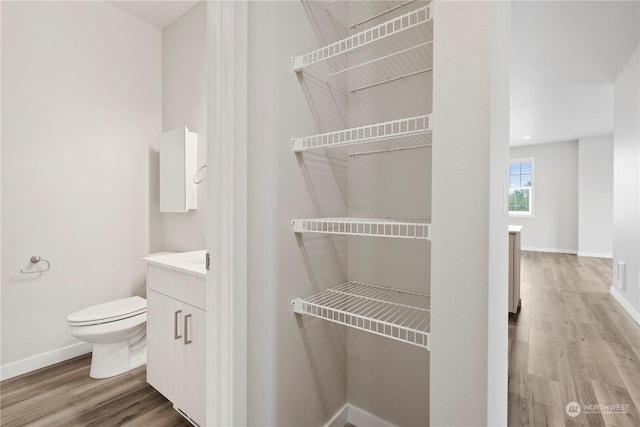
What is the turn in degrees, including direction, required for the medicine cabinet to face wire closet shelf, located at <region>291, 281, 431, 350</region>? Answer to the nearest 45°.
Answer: approximately 90° to its left

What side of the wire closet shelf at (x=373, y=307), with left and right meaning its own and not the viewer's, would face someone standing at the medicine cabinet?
right

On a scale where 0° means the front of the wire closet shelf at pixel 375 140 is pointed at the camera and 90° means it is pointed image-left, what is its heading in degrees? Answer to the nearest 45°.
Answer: approximately 45°

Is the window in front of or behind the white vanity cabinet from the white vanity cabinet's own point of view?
behind

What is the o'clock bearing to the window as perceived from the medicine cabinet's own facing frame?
The window is roughly at 7 o'clock from the medicine cabinet.

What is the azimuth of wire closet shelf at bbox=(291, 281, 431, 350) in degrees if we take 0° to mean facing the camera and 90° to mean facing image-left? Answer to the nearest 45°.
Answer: approximately 45°

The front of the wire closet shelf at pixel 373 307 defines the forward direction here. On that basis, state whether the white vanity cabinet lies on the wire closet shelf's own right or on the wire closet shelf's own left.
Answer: on the wire closet shelf's own right
